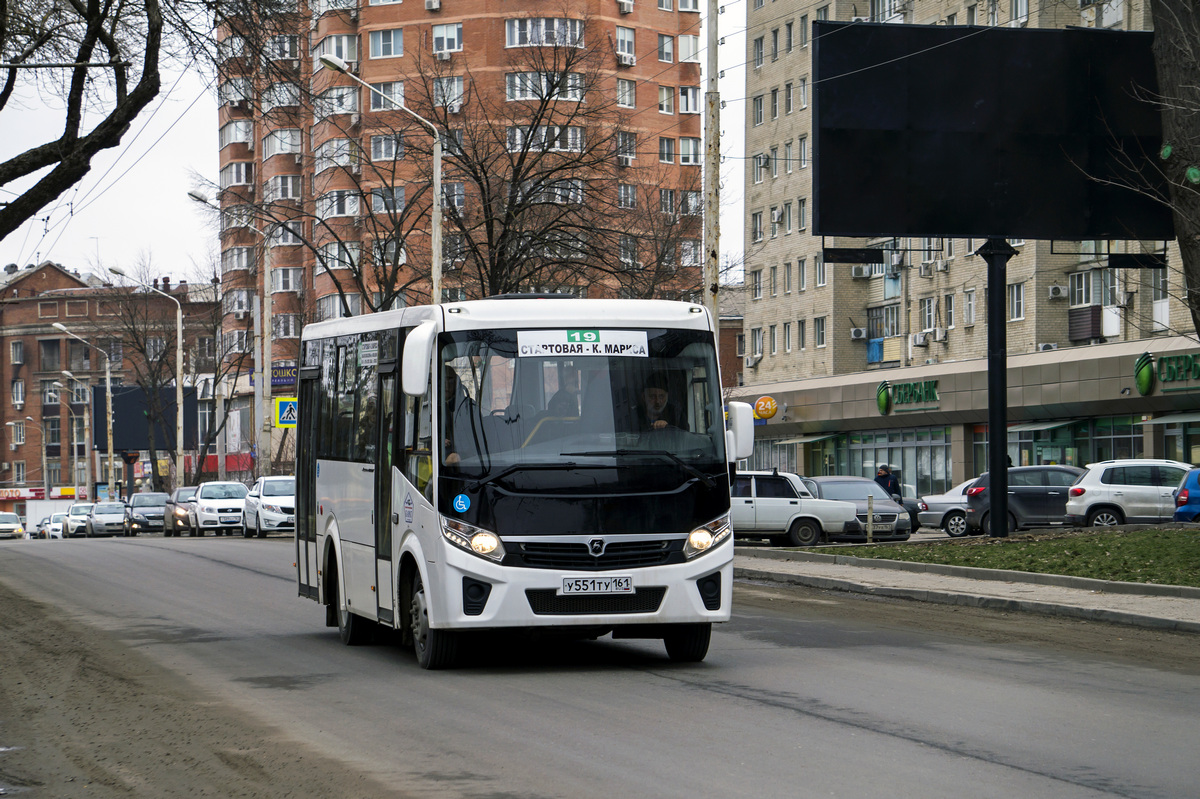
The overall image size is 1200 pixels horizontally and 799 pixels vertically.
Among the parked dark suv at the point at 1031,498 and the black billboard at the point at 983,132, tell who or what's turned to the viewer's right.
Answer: the parked dark suv

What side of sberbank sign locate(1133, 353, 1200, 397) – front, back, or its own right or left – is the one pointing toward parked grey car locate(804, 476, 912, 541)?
front

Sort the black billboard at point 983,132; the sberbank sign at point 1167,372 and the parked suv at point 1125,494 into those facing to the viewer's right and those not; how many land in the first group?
1

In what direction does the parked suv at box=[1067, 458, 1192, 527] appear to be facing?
to the viewer's right

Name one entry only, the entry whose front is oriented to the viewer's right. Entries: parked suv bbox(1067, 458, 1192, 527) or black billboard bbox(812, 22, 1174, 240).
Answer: the parked suv

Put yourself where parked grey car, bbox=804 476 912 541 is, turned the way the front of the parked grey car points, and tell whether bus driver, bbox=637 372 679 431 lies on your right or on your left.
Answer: on your right

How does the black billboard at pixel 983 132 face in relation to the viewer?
toward the camera

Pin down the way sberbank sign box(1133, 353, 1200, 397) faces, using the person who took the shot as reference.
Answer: facing the viewer and to the left of the viewer

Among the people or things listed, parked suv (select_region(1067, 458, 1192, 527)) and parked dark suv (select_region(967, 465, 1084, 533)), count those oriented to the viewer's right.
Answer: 2

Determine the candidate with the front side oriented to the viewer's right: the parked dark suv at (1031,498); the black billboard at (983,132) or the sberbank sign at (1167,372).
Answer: the parked dark suv

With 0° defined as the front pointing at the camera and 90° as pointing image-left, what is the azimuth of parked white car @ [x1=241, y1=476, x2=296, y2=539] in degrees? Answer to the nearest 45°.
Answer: approximately 315°

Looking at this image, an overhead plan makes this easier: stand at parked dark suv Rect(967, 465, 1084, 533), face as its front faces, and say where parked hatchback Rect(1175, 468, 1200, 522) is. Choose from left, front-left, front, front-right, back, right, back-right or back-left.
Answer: front-right

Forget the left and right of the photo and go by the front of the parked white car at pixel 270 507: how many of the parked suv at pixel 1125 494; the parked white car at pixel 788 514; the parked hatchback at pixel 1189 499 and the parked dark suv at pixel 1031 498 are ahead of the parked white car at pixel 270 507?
4

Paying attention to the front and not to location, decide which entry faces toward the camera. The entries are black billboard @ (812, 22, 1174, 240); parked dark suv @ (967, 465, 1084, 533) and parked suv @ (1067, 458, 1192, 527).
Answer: the black billboard

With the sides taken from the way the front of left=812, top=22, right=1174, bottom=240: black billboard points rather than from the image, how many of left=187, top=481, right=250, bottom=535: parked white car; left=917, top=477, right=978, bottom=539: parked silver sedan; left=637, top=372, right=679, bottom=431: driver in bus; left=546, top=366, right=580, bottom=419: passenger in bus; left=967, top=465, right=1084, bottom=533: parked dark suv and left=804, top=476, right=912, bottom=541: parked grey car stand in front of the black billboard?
2

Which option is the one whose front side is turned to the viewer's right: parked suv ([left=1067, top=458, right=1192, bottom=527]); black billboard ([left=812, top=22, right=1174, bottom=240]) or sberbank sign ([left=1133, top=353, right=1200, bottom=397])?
the parked suv

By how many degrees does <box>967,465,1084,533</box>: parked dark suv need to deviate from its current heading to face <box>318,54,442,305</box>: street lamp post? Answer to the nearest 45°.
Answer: approximately 135° to its right

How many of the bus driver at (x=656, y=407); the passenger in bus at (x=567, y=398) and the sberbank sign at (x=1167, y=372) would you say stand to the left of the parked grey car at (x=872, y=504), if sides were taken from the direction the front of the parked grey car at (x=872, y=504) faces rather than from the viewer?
1
